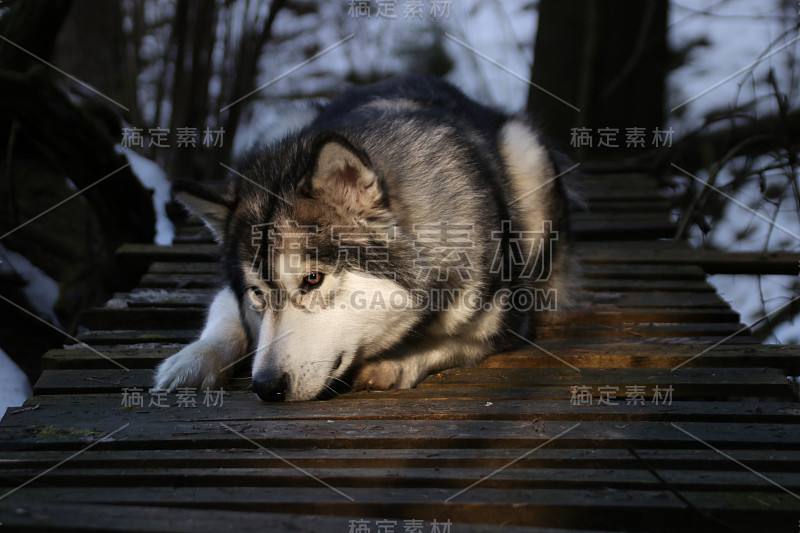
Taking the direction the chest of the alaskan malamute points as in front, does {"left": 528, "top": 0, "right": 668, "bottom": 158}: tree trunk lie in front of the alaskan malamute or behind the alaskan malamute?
behind

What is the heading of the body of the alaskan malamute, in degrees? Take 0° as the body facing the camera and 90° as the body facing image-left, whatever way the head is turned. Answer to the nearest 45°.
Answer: approximately 45°
